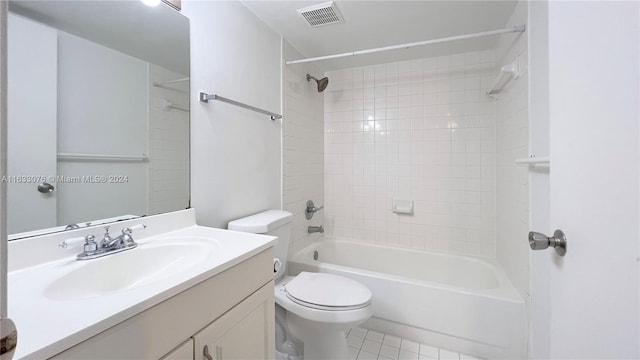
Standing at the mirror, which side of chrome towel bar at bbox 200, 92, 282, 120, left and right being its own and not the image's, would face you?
right

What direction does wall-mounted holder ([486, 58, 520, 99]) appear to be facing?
to the viewer's left

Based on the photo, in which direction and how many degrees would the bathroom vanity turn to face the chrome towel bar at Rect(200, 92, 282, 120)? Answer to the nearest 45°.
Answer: approximately 90° to its left

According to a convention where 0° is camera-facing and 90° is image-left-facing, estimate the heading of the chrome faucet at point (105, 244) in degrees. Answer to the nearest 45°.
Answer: approximately 315°

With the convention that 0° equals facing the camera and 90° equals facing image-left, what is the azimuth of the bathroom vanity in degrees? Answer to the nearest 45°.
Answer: approximately 315°

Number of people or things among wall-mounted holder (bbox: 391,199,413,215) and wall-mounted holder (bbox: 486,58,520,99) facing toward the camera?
1
